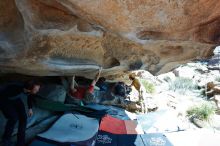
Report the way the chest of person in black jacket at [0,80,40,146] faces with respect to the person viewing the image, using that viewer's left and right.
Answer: facing to the right of the viewer

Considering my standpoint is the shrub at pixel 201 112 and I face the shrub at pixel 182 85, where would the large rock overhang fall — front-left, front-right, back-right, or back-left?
back-left
